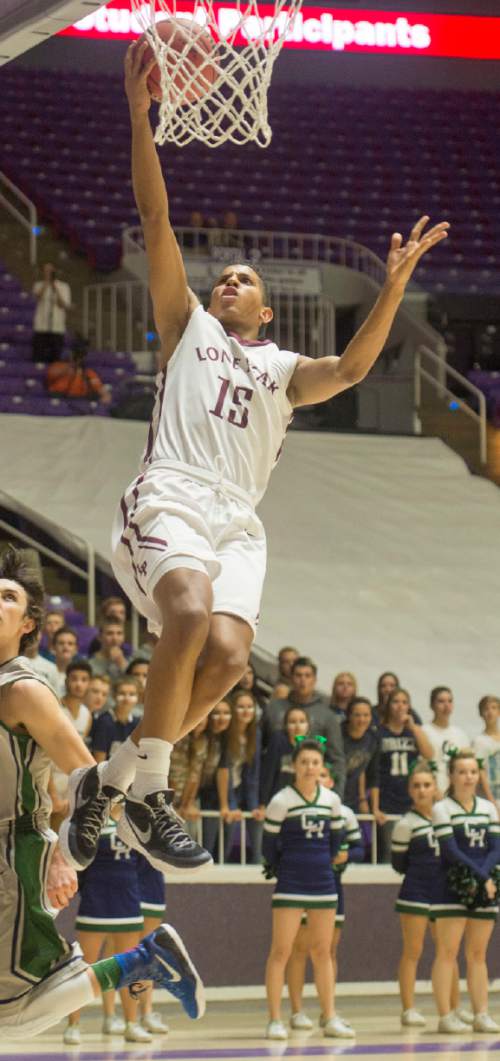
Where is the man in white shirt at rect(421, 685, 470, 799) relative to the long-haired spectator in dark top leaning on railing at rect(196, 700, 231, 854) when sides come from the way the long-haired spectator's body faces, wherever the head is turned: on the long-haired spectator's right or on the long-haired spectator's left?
on the long-haired spectator's left

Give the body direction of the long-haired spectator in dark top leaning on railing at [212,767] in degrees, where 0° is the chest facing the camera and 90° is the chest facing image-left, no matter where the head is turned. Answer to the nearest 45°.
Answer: approximately 0°

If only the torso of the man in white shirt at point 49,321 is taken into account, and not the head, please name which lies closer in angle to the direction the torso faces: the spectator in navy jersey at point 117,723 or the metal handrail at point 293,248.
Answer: the spectator in navy jersey

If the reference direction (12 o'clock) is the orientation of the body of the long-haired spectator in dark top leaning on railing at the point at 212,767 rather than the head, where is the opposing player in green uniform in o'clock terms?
The opposing player in green uniform is roughly at 12 o'clock from the long-haired spectator in dark top leaning on railing.

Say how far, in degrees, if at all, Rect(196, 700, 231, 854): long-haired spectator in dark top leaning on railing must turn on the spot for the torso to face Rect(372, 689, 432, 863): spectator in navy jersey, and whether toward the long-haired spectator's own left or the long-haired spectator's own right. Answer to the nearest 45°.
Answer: approximately 135° to the long-haired spectator's own left

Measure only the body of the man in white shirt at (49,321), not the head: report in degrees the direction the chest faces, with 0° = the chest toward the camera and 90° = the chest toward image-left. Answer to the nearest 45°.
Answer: approximately 0°

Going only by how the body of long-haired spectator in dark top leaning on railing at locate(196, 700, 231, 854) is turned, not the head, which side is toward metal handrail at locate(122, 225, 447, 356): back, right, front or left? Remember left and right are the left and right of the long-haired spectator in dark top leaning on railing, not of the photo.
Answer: back

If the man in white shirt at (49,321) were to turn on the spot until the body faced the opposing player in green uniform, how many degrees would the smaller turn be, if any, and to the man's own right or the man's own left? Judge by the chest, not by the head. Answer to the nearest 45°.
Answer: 0° — they already face them
